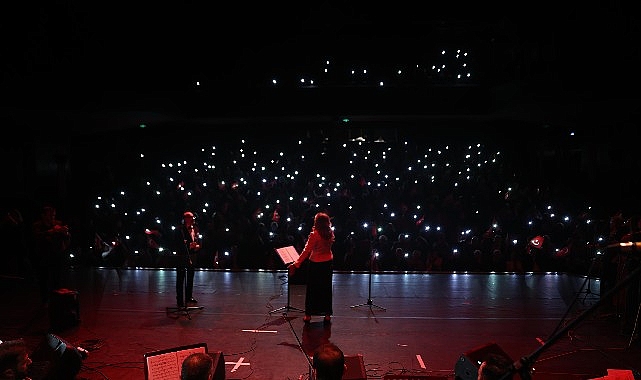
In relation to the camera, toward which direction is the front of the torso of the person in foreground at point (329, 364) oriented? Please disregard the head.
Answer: away from the camera

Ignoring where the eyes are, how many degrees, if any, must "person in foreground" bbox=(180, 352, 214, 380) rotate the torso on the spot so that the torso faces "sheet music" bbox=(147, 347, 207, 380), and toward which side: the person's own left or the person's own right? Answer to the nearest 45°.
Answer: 0° — they already face it

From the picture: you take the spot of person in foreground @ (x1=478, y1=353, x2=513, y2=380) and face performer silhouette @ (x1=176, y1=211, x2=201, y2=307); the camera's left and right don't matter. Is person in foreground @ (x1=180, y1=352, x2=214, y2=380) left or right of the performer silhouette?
left

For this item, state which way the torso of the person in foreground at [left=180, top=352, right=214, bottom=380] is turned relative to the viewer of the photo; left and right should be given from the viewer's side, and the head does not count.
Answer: facing away from the viewer

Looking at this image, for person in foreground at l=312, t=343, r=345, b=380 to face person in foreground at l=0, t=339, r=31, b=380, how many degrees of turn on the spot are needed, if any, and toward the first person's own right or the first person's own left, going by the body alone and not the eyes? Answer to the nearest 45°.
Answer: approximately 90° to the first person's own left

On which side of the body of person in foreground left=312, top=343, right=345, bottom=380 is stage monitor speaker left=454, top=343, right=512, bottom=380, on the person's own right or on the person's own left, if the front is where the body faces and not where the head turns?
on the person's own right

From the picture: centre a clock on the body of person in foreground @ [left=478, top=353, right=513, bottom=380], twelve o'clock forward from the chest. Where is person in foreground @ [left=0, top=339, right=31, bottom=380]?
person in foreground @ [left=0, top=339, right=31, bottom=380] is roughly at 9 o'clock from person in foreground @ [left=478, top=353, right=513, bottom=380].

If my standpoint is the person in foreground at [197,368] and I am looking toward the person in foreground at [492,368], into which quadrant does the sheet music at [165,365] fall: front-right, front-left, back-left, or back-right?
back-left

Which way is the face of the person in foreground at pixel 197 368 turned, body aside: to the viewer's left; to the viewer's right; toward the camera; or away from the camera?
away from the camera

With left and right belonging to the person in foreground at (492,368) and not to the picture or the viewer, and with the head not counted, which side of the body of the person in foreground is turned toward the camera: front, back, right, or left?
back

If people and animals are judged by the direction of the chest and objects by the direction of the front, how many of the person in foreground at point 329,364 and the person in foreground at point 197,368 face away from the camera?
2

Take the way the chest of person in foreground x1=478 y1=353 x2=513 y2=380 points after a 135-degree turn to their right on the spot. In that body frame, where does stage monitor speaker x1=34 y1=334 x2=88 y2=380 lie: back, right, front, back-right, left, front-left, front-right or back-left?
back-right

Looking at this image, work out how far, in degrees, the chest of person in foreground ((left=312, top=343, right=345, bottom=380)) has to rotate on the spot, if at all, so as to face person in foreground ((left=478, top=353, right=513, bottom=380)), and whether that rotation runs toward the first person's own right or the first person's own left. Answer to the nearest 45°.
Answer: approximately 90° to the first person's own right
